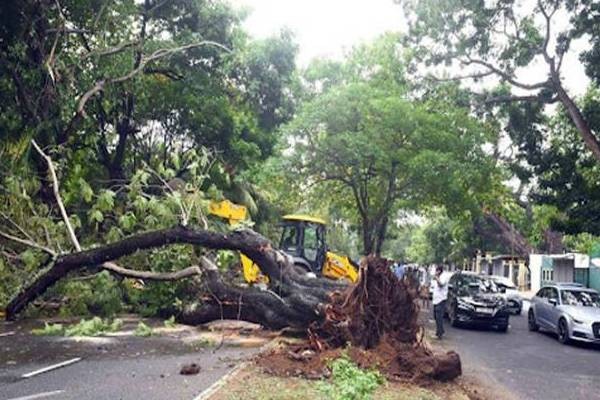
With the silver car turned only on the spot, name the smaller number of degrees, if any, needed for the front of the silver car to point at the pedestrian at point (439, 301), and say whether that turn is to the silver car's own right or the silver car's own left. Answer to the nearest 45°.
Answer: approximately 90° to the silver car's own right

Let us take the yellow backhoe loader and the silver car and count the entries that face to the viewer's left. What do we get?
0

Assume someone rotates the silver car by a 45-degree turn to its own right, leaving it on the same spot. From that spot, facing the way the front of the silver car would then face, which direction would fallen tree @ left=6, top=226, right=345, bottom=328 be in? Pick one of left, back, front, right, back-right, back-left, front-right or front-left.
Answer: front-right

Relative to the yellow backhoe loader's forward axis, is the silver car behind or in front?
in front

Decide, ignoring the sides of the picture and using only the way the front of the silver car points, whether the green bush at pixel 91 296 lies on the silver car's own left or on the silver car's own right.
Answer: on the silver car's own right

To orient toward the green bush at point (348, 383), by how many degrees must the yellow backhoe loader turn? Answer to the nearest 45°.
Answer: approximately 90° to its right

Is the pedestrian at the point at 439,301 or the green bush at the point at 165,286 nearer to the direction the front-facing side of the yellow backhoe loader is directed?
the pedestrian

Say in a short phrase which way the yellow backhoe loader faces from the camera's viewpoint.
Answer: facing to the right of the viewer
